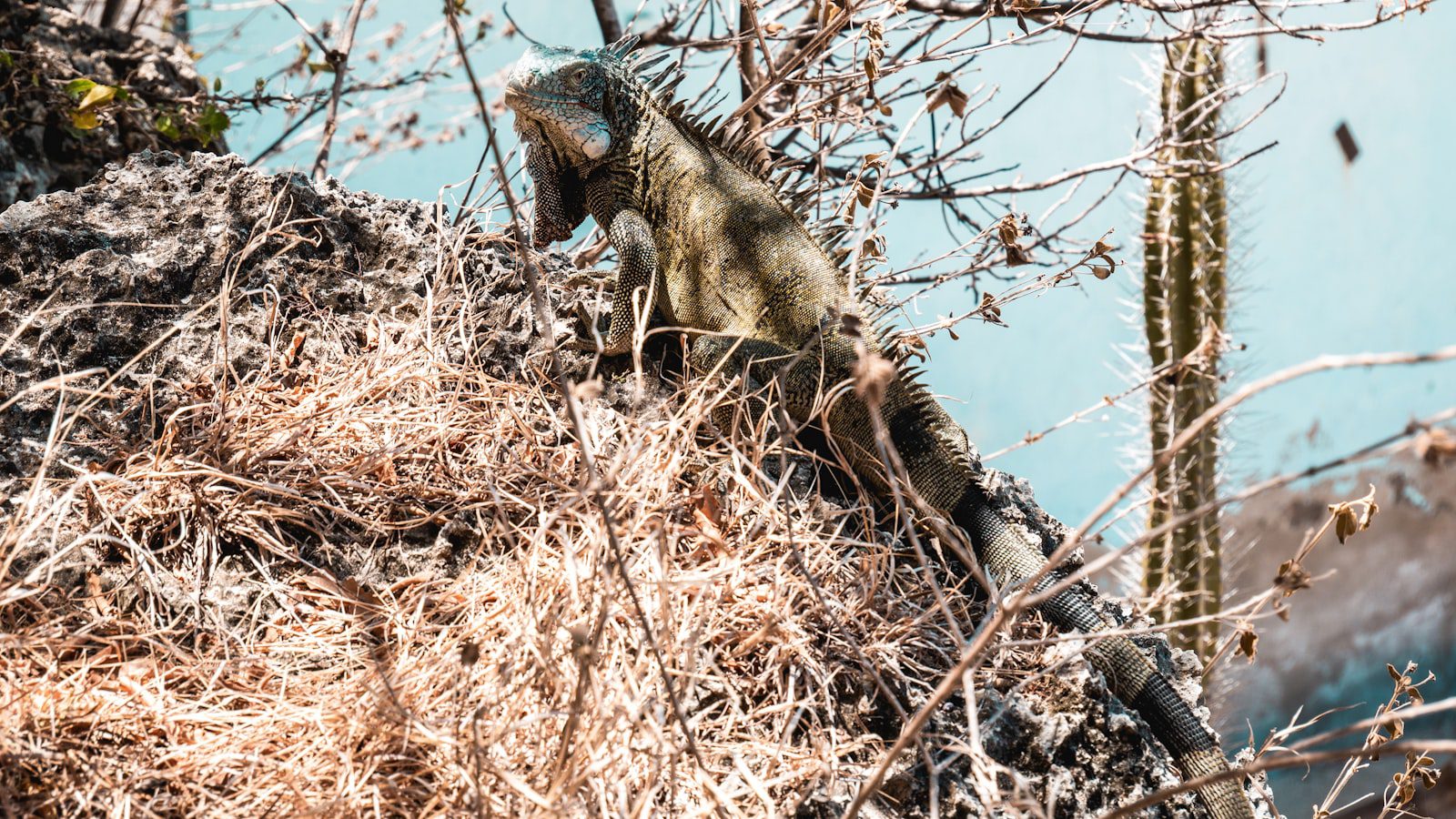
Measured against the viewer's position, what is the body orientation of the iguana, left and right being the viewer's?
facing to the left of the viewer
